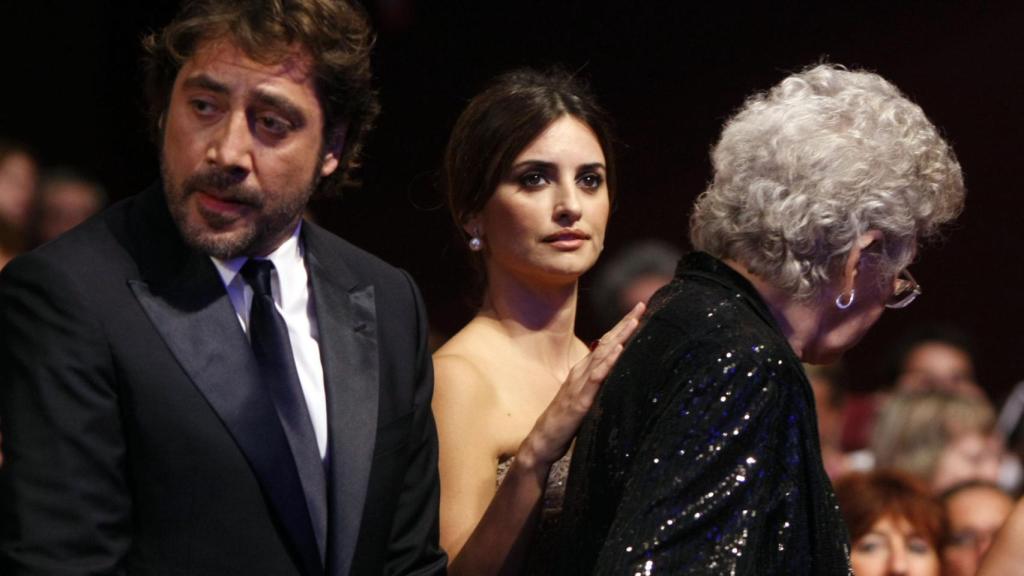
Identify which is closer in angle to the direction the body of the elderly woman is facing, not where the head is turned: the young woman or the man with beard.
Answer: the young woman

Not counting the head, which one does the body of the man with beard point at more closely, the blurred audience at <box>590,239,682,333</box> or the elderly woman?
the elderly woman

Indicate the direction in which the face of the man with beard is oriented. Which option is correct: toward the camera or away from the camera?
toward the camera

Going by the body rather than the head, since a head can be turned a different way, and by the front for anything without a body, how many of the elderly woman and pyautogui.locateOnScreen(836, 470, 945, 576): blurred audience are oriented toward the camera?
1

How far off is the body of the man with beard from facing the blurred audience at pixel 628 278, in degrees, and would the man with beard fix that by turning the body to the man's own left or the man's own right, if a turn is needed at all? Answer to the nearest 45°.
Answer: approximately 90° to the man's own left

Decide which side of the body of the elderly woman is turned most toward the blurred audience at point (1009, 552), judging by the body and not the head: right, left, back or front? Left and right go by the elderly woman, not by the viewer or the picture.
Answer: front

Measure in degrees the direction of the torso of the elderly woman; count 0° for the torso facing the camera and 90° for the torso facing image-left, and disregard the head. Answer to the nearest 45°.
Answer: approximately 225°

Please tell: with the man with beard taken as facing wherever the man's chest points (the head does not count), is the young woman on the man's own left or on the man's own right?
on the man's own left

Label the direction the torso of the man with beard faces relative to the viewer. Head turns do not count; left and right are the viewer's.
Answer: facing the viewer and to the right of the viewer

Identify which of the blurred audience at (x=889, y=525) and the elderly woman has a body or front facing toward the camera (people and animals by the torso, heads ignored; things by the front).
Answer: the blurred audience

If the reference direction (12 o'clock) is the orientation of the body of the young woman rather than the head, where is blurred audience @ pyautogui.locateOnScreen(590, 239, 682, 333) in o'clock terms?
The blurred audience is roughly at 8 o'clock from the young woman.

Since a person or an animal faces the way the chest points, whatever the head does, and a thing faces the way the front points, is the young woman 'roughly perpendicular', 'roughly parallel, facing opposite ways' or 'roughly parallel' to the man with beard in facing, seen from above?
roughly parallel

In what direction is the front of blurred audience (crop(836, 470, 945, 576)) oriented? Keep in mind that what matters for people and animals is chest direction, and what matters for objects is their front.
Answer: toward the camera

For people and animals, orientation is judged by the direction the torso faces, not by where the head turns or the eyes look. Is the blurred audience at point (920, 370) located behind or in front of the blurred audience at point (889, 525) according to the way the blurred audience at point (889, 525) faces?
behind

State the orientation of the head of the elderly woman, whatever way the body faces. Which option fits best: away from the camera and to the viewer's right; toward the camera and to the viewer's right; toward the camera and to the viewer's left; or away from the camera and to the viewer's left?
away from the camera and to the viewer's right

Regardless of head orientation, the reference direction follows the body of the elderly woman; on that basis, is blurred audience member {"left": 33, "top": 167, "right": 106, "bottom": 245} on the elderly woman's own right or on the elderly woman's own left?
on the elderly woman's own left

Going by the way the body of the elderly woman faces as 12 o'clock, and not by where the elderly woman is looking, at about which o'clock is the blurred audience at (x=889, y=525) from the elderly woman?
The blurred audience is roughly at 11 o'clock from the elderly woman.
